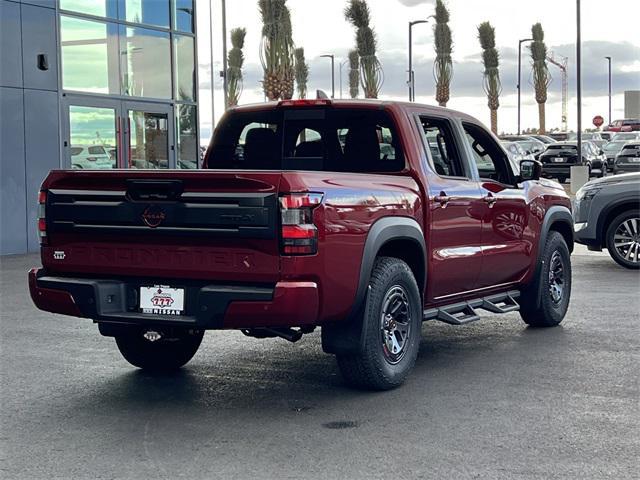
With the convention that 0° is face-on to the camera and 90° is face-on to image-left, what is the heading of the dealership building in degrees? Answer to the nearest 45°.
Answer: approximately 315°

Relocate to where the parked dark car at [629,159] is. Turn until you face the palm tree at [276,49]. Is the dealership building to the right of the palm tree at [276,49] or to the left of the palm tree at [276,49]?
left

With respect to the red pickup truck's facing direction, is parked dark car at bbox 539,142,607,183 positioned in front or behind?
in front

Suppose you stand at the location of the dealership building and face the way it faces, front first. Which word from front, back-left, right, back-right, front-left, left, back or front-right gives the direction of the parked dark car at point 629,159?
left

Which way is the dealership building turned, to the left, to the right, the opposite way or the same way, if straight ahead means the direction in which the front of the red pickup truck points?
to the right

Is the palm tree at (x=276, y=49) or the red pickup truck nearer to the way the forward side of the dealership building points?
the red pickup truck

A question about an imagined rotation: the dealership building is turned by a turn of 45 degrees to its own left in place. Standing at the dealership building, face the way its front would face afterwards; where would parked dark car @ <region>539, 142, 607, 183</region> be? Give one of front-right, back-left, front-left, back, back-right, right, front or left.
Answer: front-left

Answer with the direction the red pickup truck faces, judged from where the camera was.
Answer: facing away from the viewer and to the right of the viewer

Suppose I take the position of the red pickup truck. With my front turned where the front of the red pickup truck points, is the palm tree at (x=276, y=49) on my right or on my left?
on my left

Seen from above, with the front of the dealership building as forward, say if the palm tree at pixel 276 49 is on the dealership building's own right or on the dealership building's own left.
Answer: on the dealership building's own left

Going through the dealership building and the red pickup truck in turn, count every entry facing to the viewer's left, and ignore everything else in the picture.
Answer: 0

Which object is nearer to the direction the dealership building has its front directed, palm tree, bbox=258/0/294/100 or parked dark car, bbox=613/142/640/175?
the parked dark car
